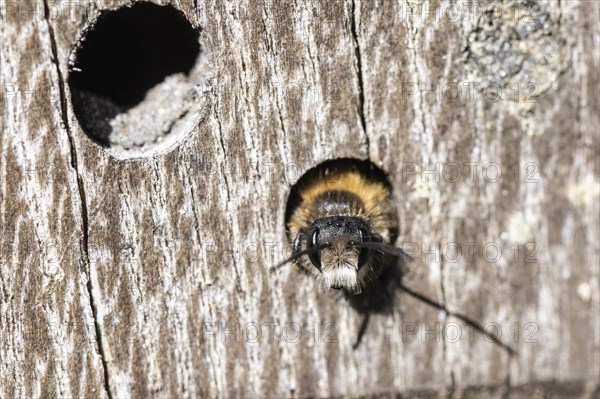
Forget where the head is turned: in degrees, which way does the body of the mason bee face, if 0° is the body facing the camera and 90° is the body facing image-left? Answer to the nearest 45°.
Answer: approximately 0°
